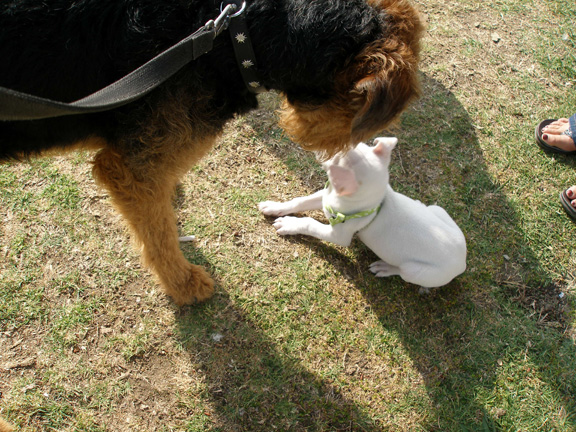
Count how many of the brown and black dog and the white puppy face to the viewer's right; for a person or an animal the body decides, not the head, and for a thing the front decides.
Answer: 1

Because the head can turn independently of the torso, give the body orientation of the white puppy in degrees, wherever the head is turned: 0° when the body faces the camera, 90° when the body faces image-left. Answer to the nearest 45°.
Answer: approximately 135°

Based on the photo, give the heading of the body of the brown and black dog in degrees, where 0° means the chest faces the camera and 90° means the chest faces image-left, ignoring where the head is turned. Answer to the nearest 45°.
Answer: approximately 270°
